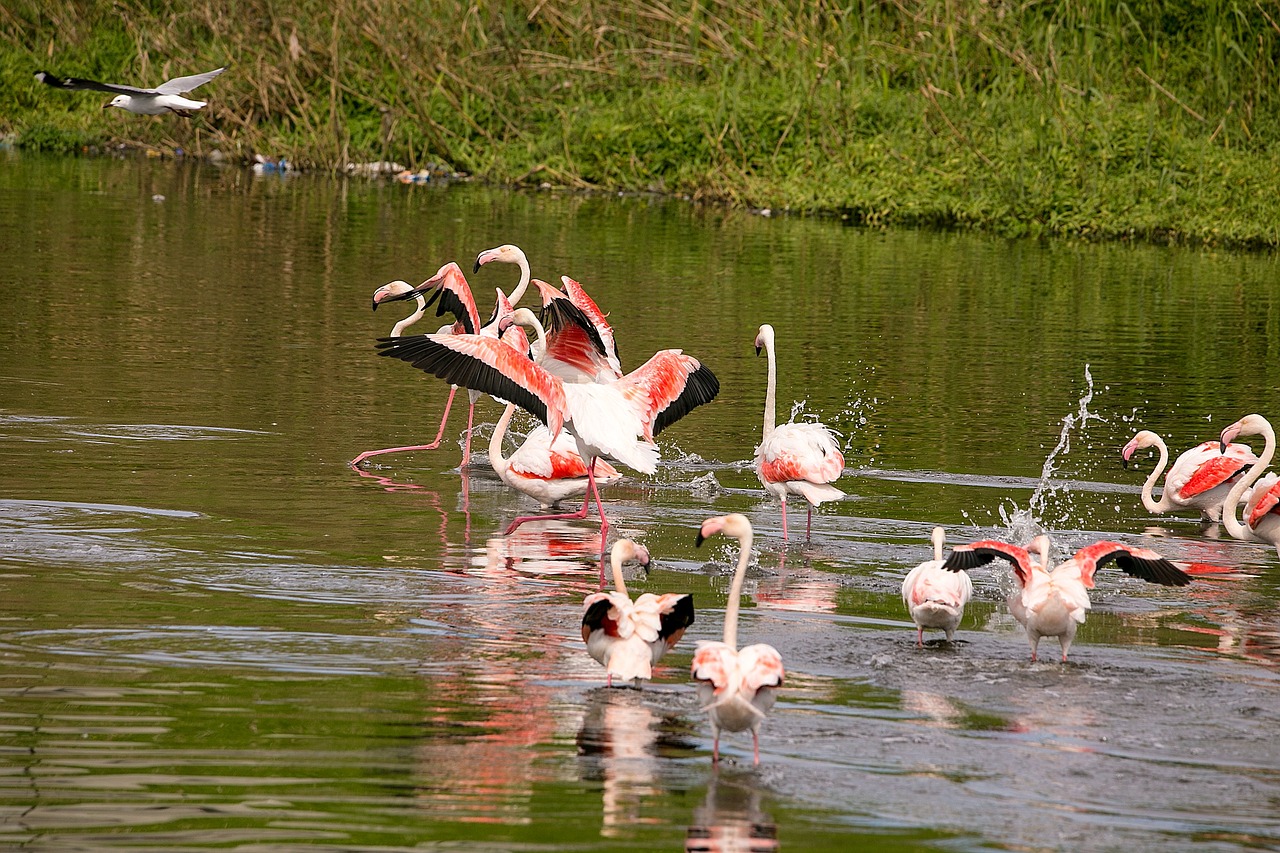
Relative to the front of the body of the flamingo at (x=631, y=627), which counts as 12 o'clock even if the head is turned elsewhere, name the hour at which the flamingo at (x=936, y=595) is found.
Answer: the flamingo at (x=936, y=595) is roughly at 2 o'clock from the flamingo at (x=631, y=627).

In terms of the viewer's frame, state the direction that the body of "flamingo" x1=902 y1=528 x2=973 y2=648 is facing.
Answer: away from the camera

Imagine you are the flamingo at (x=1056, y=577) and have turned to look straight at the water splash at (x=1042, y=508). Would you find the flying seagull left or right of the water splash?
left

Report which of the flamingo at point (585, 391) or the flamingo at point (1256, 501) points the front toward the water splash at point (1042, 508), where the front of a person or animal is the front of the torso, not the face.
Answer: the flamingo at point (1256, 501)

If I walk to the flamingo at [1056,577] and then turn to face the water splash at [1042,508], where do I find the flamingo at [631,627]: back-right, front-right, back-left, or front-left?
back-left

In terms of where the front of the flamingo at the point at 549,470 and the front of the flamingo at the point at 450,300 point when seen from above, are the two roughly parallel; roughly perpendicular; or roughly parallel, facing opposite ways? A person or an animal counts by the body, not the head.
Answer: roughly parallel

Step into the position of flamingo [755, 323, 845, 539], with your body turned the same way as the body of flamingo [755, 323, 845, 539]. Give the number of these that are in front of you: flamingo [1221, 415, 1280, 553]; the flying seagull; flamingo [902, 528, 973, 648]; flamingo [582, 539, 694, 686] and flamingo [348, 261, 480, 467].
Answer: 2

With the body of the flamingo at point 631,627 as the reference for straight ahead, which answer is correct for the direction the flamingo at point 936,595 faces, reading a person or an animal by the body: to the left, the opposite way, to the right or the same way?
the same way

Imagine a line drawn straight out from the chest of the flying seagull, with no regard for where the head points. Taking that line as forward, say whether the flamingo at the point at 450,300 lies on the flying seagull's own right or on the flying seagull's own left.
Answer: on the flying seagull's own left

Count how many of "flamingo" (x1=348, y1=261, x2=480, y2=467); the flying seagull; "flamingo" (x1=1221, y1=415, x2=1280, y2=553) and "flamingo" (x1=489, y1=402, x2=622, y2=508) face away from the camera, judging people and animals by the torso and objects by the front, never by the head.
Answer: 0

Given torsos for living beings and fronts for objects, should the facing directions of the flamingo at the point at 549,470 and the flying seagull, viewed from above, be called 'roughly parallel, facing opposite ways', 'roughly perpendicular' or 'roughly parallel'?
roughly parallel

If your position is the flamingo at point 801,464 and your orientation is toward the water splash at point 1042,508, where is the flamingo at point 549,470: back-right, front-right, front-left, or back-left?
back-left

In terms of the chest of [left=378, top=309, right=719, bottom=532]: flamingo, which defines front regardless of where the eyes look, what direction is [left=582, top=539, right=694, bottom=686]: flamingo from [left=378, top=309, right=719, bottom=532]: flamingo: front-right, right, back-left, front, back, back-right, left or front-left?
back-left

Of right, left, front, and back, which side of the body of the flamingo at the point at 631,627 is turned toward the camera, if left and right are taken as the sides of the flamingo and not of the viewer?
back

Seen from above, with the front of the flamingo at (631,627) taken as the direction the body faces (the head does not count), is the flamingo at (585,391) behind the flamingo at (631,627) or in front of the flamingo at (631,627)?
in front

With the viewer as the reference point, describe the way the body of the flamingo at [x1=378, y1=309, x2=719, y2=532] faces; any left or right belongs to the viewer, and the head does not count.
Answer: facing away from the viewer and to the left of the viewer

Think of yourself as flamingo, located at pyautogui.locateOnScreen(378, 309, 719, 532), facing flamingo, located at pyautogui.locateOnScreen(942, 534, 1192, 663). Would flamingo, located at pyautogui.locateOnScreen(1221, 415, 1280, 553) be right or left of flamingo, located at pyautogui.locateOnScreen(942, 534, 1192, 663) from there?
left

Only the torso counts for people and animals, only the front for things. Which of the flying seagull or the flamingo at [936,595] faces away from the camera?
the flamingo
